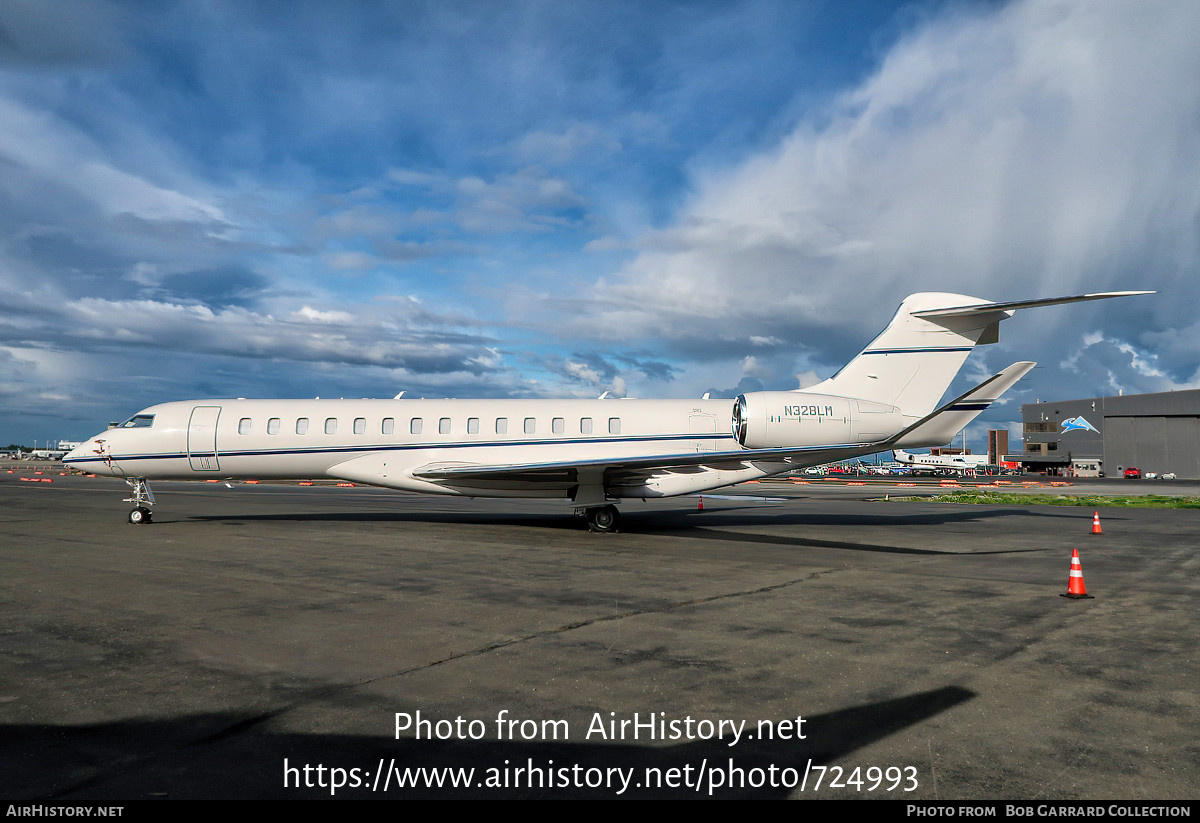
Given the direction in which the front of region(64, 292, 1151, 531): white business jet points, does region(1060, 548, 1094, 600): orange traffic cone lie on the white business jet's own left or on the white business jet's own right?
on the white business jet's own left

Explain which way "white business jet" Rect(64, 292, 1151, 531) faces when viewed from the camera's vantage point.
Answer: facing to the left of the viewer
